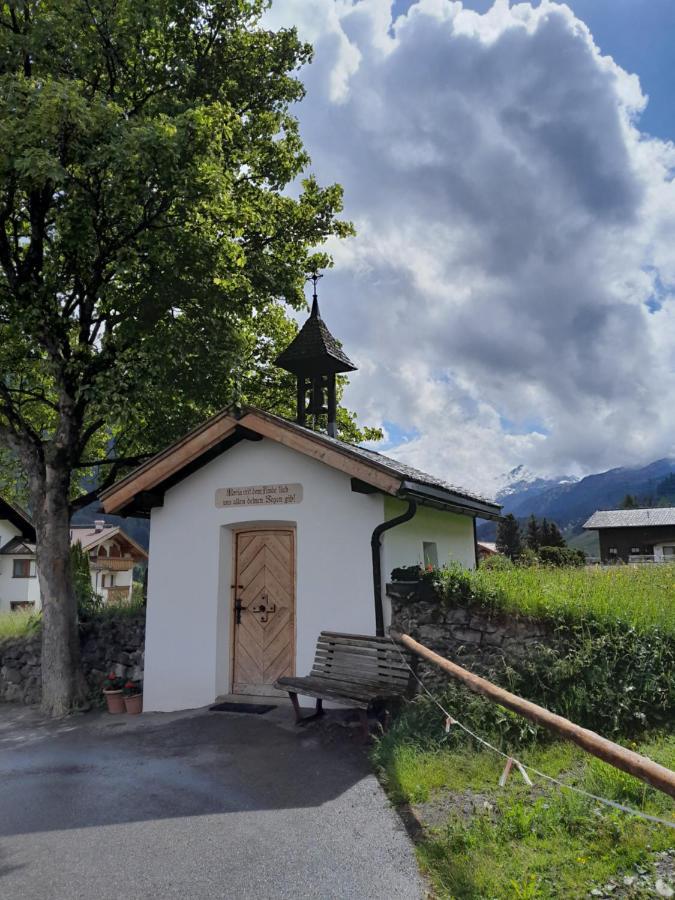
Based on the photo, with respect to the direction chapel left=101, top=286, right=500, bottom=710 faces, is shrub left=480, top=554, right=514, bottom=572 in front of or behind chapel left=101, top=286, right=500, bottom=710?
behind

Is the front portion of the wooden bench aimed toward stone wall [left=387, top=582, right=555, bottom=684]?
no

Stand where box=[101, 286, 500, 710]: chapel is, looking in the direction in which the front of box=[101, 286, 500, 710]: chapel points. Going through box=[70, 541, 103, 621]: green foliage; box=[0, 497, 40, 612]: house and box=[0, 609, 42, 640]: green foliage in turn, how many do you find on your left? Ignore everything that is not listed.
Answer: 0

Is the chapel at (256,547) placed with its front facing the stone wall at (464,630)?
no

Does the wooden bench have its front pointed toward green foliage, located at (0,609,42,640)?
no

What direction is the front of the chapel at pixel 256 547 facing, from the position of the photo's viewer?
facing the viewer and to the left of the viewer

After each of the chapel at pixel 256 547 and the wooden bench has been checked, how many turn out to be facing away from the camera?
0

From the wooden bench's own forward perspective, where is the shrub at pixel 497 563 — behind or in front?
behind

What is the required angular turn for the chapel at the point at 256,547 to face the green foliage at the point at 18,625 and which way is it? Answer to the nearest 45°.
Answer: approximately 90° to its right

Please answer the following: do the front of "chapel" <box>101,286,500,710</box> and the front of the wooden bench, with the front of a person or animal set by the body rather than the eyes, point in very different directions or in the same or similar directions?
same or similar directions

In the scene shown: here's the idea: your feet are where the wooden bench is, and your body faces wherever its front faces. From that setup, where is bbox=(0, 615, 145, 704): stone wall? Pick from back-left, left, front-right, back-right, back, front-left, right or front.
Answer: right

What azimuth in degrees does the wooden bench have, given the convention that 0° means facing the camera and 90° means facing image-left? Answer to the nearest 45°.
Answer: approximately 45°

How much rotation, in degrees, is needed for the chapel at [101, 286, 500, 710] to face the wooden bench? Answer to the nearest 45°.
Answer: approximately 90° to its left

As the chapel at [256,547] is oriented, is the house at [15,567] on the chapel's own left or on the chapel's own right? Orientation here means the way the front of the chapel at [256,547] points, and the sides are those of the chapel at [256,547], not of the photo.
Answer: on the chapel's own right

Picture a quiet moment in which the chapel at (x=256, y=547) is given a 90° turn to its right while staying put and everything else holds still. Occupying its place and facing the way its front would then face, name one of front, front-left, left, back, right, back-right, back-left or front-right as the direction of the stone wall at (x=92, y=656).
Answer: front
